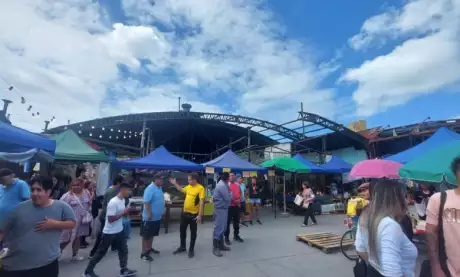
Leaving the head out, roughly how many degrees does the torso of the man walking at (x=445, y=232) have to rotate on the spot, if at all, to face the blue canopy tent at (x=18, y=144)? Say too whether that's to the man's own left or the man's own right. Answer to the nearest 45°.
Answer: approximately 90° to the man's own right

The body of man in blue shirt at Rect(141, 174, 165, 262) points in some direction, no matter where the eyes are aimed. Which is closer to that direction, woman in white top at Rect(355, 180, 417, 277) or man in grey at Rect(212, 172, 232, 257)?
the man in grey

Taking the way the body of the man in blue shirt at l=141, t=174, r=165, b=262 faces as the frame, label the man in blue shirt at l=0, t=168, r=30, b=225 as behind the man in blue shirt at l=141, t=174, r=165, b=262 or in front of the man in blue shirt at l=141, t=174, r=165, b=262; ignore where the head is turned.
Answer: behind

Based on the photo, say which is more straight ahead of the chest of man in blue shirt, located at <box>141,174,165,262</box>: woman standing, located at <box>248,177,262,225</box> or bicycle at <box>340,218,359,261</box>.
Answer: the bicycle

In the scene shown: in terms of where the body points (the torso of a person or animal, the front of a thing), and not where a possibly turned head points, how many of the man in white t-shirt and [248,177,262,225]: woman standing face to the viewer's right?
1

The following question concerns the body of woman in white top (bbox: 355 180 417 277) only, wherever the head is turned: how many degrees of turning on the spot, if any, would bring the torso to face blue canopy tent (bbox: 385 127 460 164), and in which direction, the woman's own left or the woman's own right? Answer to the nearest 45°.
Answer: approximately 45° to the woman's own left

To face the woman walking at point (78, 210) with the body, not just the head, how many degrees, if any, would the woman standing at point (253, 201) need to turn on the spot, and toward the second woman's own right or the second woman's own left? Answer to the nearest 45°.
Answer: approximately 45° to the second woman's own right
